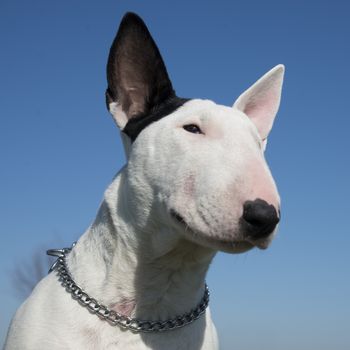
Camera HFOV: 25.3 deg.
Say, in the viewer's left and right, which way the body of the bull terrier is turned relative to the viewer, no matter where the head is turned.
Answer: facing the viewer and to the right of the viewer
